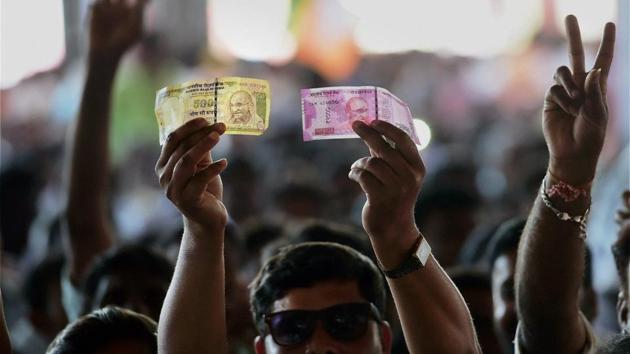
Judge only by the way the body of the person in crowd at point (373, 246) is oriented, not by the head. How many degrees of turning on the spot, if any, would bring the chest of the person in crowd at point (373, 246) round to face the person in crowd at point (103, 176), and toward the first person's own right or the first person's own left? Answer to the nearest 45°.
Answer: approximately 135° to the first person's own right

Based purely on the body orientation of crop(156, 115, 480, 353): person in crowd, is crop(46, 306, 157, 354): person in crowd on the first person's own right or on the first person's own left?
on the first person's own right

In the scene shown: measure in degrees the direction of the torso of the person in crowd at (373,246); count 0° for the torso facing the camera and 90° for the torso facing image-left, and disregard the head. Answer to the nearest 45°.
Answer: approximately 0°

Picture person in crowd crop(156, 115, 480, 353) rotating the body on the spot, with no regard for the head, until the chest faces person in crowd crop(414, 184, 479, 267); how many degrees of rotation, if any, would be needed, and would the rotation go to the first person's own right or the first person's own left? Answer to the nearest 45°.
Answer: approximately 180°
